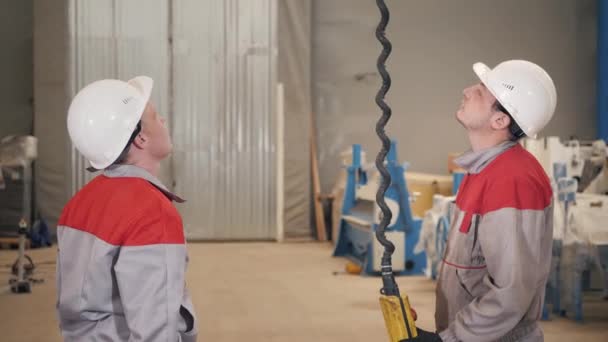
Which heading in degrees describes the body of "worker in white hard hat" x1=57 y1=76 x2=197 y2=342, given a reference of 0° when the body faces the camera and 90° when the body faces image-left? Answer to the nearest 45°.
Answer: approximately 225°

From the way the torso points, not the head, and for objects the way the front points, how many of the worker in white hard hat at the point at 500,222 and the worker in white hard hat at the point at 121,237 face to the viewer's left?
1

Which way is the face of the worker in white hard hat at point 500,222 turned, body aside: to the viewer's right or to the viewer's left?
to the viewer's left

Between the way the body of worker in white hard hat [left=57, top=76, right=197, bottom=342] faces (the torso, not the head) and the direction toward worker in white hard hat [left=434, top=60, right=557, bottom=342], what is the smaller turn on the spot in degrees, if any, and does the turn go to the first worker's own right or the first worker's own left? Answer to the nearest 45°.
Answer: approximately 45° to the first worker's own right

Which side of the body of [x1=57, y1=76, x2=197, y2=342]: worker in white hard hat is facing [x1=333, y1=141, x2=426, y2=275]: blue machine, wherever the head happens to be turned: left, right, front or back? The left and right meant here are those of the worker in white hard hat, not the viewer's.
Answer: front

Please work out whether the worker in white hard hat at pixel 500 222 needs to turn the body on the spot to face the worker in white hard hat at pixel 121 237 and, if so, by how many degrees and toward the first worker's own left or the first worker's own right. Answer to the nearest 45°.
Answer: approximately 45° to the first worker's own left

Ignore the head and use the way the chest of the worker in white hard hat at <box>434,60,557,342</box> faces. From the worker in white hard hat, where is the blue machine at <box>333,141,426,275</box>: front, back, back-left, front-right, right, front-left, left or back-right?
right

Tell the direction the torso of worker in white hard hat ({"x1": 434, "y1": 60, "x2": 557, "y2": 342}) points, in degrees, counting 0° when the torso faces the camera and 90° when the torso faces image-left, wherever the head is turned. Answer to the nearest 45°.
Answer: approximately 90°
